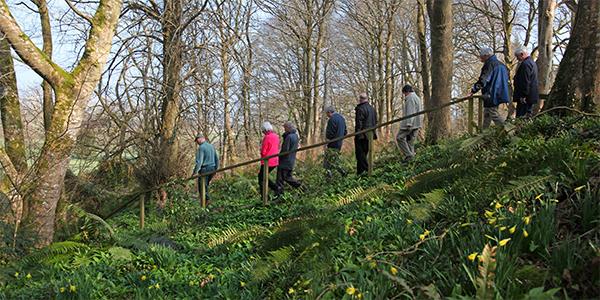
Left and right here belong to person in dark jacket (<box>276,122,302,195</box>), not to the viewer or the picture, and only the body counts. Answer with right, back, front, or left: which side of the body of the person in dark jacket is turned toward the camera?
left

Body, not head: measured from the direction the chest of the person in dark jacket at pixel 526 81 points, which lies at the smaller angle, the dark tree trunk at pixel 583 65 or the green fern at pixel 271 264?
the green fern

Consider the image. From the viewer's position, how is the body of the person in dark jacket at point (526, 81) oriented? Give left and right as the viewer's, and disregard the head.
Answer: facing to the left of the viewer

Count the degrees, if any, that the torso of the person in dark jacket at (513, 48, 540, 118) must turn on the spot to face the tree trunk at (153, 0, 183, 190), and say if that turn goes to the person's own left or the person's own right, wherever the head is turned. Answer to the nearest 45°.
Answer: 0° — they already face it

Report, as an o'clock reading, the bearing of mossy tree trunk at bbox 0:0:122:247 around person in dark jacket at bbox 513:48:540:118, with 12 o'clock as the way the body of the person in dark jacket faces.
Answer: The mossy tree trunk is roughly at 11 o'clock from the person in dark jacket.

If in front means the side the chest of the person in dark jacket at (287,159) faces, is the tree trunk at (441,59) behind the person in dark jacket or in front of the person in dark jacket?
behind

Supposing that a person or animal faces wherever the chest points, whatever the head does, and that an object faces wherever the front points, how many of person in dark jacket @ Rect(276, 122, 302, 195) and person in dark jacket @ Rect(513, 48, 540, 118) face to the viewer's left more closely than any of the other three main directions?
2

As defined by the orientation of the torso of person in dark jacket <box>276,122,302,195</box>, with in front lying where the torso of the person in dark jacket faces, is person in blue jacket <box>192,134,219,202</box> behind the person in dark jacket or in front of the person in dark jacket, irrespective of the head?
in front

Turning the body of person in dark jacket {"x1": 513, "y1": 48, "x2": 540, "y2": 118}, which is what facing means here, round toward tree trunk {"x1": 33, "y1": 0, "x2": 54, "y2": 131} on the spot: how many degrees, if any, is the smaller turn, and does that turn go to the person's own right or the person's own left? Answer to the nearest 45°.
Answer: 0° — they already face it

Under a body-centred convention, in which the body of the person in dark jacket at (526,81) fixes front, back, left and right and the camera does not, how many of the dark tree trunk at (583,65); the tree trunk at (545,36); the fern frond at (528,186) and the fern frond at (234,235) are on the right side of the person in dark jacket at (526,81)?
1

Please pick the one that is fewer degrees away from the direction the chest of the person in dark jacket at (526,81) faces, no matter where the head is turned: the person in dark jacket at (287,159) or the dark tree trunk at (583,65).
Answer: the person in dark jacket

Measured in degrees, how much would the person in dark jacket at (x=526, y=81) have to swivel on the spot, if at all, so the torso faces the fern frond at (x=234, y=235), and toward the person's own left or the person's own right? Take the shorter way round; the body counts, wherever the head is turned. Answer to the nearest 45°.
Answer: approximately 45° to the person's own left

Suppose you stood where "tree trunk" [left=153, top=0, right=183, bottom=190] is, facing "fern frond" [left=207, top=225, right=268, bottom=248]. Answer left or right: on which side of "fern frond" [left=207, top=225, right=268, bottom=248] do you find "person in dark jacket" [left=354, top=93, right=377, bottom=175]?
left
